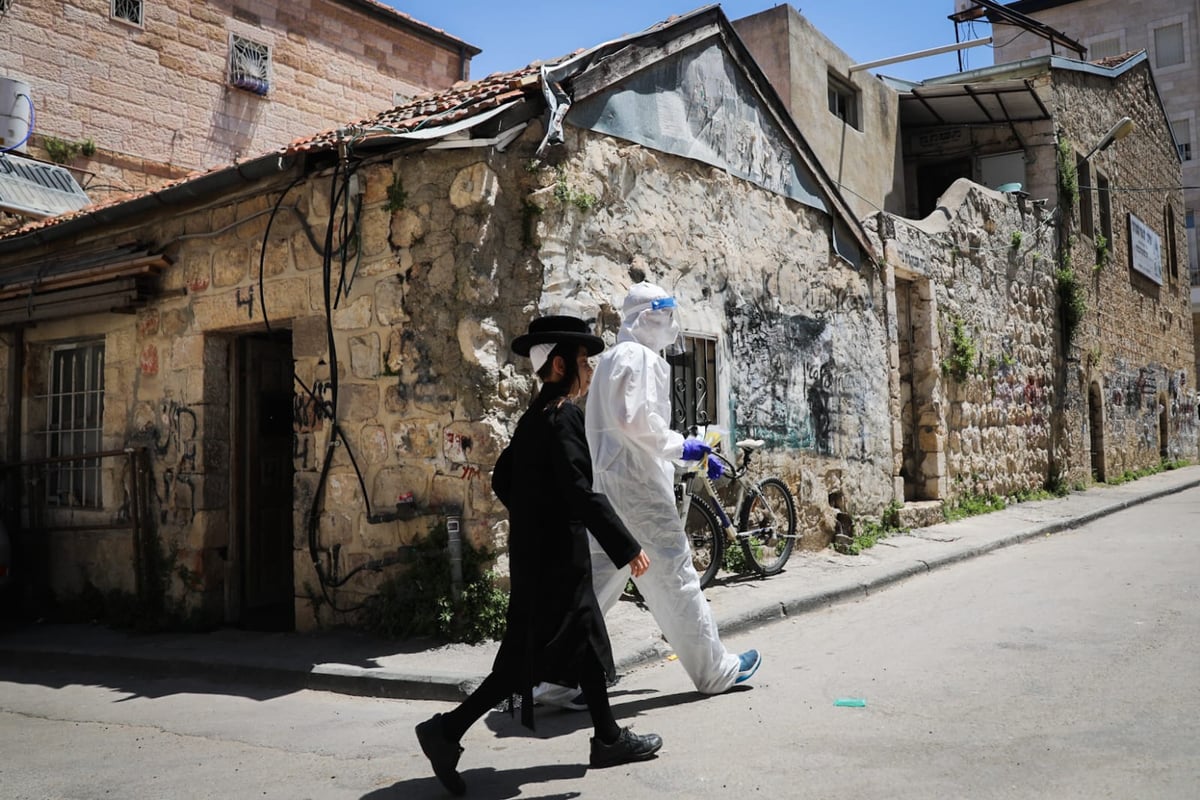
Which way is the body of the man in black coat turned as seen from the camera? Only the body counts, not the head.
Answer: to the viewer's right

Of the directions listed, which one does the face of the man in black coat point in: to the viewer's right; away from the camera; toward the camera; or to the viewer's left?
to the viewer's right

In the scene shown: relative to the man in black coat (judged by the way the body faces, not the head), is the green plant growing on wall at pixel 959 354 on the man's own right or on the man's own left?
on the man's own left

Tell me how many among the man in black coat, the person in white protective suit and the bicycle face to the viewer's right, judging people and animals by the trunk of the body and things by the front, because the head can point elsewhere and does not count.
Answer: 2

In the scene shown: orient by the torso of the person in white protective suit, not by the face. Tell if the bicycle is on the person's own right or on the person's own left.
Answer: on the person's own left

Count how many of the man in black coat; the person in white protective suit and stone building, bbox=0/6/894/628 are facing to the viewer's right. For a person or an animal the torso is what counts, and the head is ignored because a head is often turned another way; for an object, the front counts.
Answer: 2

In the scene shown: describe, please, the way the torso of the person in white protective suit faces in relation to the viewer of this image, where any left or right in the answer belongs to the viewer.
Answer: facing to the right of the viewer

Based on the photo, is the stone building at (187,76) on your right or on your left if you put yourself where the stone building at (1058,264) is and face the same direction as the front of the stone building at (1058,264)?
on your right

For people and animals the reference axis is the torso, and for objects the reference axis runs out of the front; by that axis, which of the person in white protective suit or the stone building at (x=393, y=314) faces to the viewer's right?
the person in white protective suit

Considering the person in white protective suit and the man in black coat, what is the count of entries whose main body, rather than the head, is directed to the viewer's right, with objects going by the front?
2

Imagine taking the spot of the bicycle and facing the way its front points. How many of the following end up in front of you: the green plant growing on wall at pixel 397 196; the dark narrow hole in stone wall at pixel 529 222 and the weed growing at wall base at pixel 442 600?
3

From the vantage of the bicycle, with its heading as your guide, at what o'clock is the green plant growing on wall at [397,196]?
The green plant growing on wall is roughly at 12 o'clock from the bicycle.
